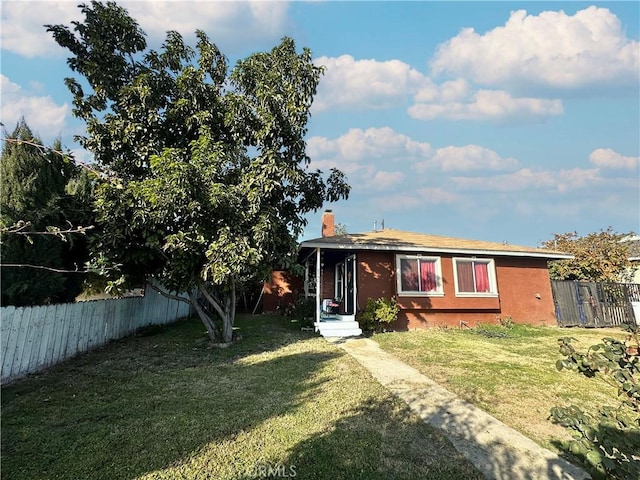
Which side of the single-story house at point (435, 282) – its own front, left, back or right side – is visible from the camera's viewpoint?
front

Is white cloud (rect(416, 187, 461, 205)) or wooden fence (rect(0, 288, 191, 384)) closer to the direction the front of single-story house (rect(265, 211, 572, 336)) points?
the wooden fence

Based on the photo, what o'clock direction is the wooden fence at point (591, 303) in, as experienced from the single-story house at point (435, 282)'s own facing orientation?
The wooden fence is roughly at 8 o'clock from the single-story house.

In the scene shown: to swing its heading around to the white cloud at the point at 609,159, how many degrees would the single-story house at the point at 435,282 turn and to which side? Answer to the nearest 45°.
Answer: approximately 135° to its left

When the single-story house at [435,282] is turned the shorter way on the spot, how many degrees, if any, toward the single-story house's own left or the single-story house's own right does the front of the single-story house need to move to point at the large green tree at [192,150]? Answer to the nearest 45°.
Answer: approximately 45° to the single-story house's own right

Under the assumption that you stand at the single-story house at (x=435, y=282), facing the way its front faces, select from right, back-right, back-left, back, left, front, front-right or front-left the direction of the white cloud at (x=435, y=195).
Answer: back

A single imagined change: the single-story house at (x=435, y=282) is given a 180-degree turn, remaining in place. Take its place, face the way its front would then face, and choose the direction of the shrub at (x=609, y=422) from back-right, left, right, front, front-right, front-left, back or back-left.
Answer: back

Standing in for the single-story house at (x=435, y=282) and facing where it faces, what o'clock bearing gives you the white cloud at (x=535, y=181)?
The white cloud is roughly at 7 o'clock from the single-story house.
